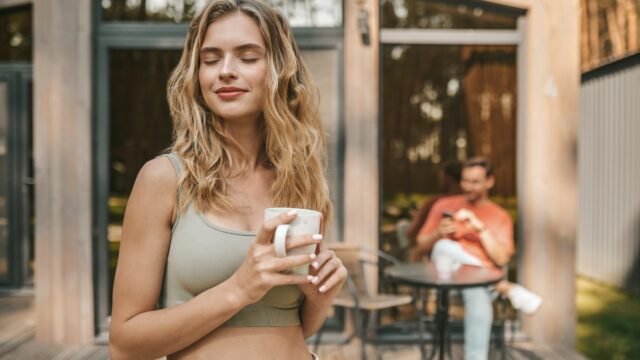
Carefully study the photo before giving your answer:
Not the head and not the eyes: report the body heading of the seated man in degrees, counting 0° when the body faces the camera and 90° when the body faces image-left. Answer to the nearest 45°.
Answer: approximately 0°
